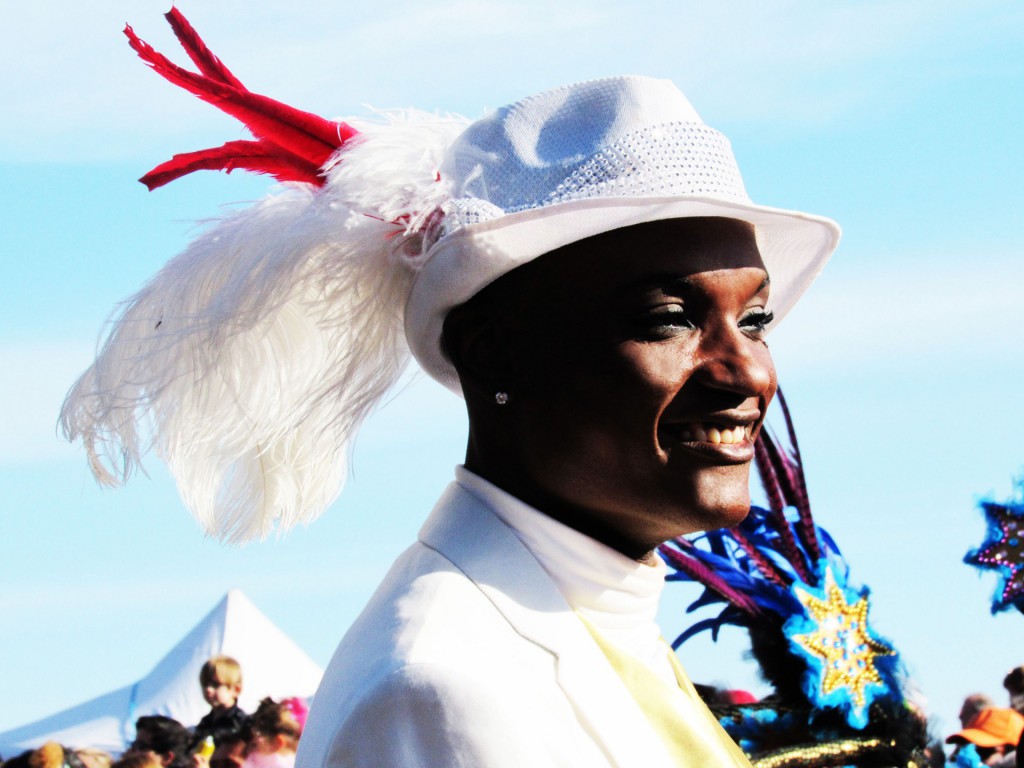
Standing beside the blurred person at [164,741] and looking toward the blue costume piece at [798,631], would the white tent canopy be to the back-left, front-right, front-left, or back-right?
back-left

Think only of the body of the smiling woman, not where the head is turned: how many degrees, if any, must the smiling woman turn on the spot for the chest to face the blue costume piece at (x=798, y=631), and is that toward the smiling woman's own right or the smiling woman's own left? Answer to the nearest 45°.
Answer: approximately 90° to the smiling woman's own left

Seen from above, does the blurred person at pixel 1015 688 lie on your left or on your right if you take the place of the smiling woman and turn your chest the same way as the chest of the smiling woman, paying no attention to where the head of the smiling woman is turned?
on your left

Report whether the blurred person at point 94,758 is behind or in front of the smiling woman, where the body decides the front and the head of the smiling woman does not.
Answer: behind

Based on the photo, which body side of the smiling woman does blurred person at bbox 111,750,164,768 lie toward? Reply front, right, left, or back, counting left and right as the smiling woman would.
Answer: back

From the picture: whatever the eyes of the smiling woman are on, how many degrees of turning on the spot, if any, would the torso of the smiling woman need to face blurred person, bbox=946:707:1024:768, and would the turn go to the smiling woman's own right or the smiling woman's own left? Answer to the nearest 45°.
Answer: approximately 90° to the smiling woman's own left

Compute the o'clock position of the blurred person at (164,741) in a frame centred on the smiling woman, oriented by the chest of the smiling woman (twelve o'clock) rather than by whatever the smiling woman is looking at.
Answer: The blurred person is roughly at 7 o'clock from the smiling woman.

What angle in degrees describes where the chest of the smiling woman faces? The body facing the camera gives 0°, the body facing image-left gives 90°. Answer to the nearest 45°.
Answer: approximately 315°

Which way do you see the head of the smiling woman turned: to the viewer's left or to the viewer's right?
to the viewer's right

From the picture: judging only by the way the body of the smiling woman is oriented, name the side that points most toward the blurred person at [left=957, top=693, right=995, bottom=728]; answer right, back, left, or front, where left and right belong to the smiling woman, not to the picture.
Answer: left
